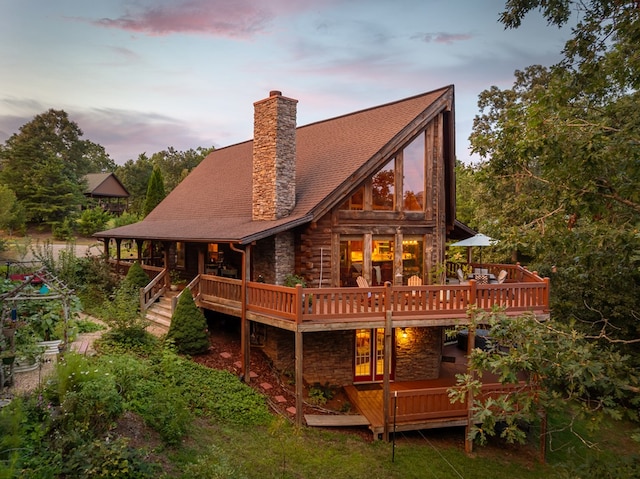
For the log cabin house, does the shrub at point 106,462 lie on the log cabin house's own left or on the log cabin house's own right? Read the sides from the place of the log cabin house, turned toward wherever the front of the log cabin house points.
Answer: on the log cabin house's own right

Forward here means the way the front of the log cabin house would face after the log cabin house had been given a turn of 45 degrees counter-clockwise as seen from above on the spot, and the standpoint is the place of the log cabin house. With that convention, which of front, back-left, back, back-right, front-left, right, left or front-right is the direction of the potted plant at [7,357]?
back-right

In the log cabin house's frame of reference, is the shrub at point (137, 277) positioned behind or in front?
behind

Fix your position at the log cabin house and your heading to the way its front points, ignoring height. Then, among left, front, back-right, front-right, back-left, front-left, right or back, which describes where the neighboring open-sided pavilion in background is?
back

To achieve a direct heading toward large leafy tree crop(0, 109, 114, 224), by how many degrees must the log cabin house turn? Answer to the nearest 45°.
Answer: approximately 180°

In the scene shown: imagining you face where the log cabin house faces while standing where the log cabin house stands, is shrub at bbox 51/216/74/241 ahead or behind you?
behind

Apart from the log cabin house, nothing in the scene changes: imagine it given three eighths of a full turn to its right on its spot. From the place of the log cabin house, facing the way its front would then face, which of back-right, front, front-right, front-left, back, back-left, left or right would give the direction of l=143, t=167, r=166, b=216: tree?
front-right

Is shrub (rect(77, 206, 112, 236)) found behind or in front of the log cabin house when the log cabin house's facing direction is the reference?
behind

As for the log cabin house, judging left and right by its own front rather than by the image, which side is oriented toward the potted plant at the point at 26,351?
right

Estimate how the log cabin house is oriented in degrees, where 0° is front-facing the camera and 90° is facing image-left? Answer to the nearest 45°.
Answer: approximately 315°
